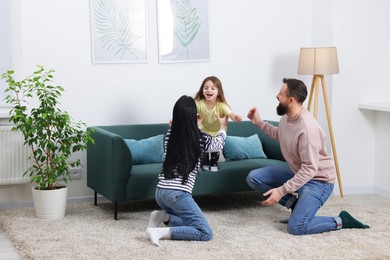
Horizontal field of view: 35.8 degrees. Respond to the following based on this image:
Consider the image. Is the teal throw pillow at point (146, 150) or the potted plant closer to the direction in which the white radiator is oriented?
the potted plant

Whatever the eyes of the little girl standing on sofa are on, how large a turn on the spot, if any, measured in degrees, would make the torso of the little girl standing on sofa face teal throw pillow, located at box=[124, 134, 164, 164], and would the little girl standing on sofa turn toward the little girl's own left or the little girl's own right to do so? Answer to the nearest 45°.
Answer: approximately 90° to the little girl's own right

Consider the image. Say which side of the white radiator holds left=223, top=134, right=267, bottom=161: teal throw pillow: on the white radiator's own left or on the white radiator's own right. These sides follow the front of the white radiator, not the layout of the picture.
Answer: on the white radiator's own left

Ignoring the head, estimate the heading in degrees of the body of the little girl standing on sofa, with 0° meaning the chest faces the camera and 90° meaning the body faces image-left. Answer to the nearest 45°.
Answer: approximately 0°
